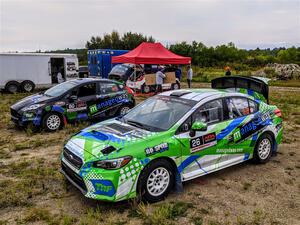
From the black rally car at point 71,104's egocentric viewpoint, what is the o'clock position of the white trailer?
The white trailer is roughly at 4 o'clock from the black rally car.

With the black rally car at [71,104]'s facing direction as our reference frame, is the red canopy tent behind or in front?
behind

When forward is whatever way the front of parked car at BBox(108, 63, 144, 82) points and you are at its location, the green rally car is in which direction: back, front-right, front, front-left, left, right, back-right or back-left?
front-left

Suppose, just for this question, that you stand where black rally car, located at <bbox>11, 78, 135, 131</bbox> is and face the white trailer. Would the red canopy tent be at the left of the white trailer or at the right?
right

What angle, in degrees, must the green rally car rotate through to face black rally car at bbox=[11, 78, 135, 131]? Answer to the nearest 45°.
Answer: approximately 90° to its right

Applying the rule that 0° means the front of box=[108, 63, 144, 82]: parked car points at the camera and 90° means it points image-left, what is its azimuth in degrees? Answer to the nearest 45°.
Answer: approximately 45°
